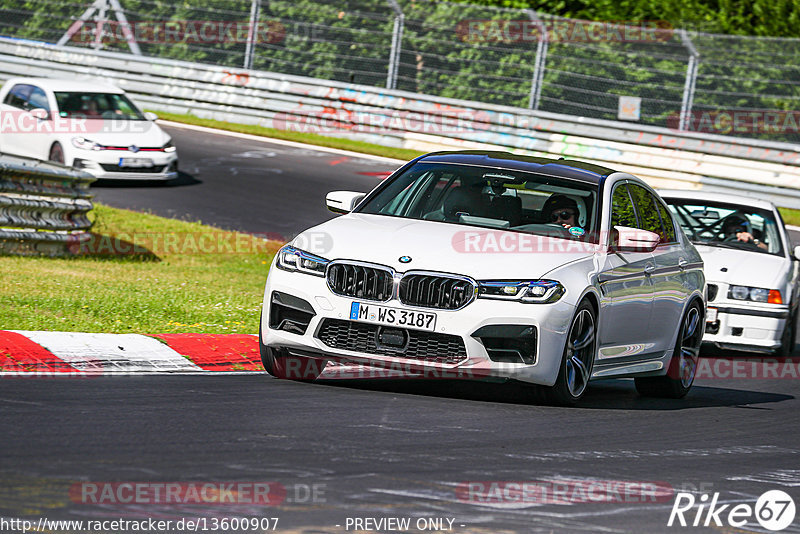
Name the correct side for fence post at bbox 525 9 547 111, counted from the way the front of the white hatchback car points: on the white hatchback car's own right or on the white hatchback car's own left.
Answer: on the white hatchback car's own left

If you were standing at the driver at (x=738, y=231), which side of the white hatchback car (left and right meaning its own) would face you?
front

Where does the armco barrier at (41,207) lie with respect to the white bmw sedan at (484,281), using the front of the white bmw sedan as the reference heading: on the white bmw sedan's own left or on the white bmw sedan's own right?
on the white bmw sedan's own right

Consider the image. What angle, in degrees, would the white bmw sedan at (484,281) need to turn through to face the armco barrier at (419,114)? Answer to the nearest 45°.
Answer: approximately 135° to its right

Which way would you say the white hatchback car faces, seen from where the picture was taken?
facing the viewer and to the right of the viewer

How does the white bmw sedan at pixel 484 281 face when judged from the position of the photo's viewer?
facing the viewer and to the left of the viewer

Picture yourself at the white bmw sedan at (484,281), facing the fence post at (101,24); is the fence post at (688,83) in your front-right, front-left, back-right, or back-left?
front-right

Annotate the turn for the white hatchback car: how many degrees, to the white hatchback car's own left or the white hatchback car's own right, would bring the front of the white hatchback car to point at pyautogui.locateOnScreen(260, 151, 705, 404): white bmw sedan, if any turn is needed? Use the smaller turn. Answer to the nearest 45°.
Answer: approximately 45° to the white hatchback car's own right

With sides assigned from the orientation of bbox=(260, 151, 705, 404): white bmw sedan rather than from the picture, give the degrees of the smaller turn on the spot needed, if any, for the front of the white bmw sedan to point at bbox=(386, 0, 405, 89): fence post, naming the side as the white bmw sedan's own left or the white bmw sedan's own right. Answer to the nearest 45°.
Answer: approximately 135° to the white bmw sedan's own right

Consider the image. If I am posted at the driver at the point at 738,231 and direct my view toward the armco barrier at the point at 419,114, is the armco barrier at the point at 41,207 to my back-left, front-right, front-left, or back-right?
front-left

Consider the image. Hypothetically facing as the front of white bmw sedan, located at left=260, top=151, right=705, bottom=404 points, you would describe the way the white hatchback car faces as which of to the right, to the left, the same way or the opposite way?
to the left

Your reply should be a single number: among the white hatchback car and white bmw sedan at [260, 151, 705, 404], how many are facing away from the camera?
0

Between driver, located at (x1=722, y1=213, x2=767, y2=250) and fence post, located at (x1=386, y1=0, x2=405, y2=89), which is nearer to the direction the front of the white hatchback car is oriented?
the driver

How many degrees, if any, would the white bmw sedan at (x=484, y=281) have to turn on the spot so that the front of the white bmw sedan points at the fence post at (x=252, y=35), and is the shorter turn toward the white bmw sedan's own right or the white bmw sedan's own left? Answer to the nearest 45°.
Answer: approximately 135° to the white bmw sedan's own right
